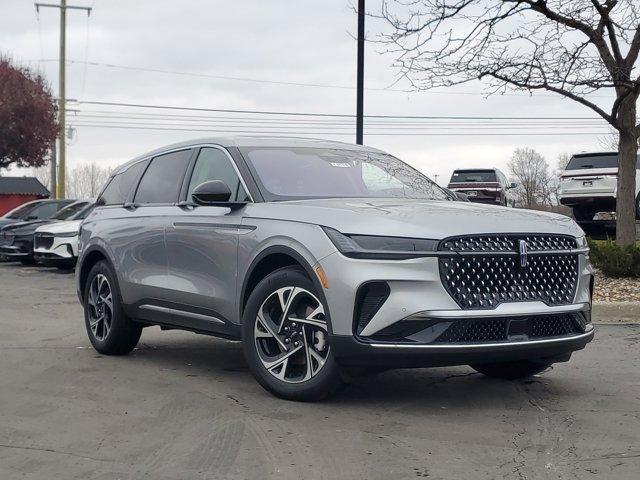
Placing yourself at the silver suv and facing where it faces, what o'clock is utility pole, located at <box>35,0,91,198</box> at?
The utility pole is roughly at 7 o'clock from the silver suv.

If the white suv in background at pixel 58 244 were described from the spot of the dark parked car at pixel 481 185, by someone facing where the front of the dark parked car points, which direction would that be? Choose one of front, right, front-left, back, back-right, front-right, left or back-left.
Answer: back-left

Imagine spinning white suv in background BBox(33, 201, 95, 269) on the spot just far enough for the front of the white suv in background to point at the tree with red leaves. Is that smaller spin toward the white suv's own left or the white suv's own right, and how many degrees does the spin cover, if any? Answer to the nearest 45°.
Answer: approximately 135° to the white suv's own right

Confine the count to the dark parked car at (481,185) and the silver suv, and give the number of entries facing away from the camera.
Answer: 1

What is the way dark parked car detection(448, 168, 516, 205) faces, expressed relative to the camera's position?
facing away from the viewer

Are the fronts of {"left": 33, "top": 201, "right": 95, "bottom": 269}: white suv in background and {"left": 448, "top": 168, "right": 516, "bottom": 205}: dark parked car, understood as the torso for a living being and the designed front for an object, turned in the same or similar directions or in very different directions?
very different directions

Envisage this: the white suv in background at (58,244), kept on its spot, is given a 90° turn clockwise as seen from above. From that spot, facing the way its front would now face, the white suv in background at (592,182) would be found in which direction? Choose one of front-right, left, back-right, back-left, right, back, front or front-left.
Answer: back-right

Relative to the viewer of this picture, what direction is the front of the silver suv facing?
facing the viewer and to the right of the viewer

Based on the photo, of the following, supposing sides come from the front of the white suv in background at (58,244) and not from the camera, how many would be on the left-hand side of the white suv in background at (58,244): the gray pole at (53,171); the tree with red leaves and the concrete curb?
1

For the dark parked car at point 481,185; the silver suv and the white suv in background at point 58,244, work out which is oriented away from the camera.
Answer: the dark parked car

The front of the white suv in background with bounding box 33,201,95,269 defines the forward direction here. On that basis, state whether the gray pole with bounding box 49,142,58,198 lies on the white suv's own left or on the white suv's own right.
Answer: on the white suv's own right

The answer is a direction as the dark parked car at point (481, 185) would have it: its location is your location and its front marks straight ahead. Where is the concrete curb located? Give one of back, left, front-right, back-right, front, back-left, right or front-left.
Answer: back

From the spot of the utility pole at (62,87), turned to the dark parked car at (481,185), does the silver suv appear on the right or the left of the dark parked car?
right

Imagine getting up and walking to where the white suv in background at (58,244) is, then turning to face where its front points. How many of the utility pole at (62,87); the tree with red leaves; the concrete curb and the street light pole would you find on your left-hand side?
2
